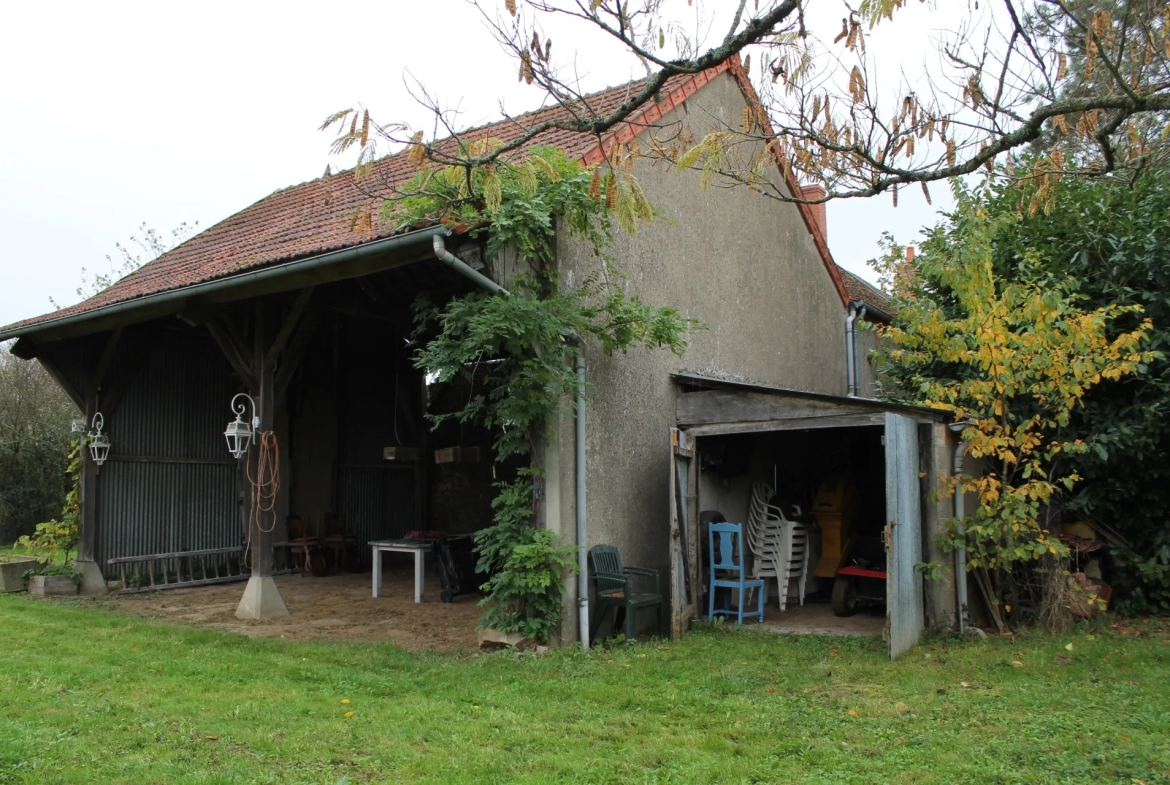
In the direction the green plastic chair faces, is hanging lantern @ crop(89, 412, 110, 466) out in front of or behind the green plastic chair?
behind

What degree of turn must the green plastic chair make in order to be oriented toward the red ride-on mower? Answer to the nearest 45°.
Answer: approximately 90° to its left
